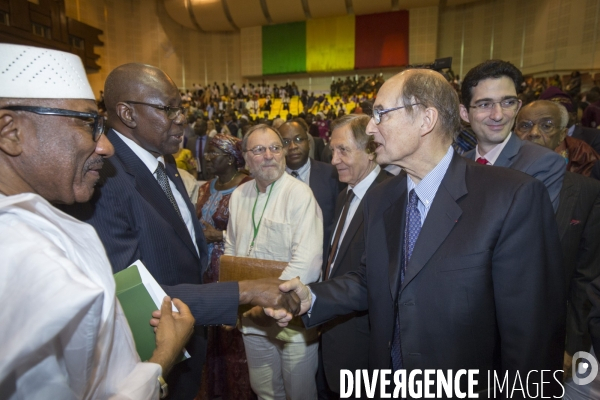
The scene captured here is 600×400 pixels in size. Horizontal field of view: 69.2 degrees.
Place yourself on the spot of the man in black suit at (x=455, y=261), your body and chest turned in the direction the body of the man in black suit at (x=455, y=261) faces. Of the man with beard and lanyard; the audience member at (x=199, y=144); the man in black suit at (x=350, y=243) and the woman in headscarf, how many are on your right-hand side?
4

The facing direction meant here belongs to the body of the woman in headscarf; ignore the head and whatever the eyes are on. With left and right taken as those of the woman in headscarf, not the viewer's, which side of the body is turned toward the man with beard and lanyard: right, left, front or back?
left

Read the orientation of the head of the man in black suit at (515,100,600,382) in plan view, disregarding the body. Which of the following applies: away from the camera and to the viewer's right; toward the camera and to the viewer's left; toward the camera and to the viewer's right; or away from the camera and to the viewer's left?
toward the camera and to the viewer's left

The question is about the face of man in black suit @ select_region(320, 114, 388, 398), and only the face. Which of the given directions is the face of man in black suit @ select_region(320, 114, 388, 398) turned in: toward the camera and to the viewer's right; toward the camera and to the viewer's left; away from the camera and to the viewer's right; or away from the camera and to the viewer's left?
toward the camera and to the viewer's left

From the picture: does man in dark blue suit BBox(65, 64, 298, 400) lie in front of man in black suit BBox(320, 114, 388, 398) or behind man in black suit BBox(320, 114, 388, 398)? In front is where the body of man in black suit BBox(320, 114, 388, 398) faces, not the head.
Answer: in front

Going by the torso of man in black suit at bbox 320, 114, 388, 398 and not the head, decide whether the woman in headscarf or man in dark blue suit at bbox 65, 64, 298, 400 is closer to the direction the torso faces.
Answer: the man in dark blue suit

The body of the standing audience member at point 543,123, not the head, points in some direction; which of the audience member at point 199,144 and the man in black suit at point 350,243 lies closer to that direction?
the man in black suit

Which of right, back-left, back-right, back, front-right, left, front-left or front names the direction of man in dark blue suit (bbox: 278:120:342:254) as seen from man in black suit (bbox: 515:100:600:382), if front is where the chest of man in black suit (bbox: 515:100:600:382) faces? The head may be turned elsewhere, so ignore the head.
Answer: front-right

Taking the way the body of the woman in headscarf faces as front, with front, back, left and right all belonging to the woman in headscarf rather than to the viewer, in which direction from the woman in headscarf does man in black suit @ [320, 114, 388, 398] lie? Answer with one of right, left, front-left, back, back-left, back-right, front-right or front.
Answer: left

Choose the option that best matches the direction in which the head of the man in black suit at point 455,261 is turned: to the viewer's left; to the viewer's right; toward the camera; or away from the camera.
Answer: to the viewer's left

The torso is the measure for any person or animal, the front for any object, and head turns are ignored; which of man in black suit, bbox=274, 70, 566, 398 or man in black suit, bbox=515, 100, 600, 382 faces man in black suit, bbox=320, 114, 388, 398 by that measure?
man in black suit, bbox=515, 100, 600, 382

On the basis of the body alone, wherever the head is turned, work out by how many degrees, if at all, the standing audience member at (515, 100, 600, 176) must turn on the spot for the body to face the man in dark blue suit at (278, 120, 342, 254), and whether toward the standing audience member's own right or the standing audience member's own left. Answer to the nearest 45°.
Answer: approximately 45° to the standing audience member's own right

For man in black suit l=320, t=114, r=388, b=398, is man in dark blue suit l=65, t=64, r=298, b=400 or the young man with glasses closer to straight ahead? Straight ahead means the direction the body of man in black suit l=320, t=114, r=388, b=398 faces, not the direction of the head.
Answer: the man in dark blue suit
